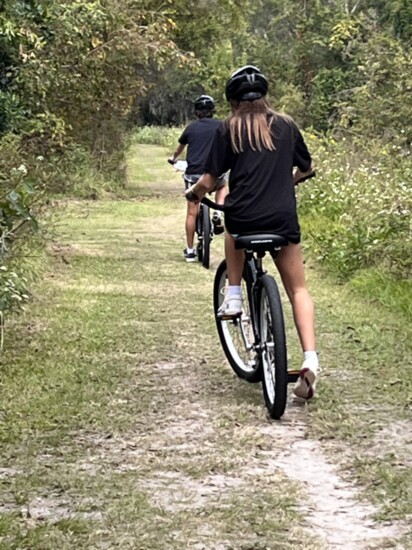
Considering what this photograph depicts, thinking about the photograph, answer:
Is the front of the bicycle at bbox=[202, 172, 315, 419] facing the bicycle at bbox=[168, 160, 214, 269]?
yes

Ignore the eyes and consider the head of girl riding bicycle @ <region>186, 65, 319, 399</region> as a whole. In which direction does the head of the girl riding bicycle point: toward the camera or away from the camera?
away from the camera

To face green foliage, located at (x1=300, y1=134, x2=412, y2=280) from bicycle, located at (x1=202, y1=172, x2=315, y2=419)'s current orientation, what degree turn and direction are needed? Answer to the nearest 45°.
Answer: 0° — it already faces it

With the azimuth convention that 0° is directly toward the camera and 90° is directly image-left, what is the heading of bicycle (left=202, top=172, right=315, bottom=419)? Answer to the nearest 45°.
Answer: approximately 180°
